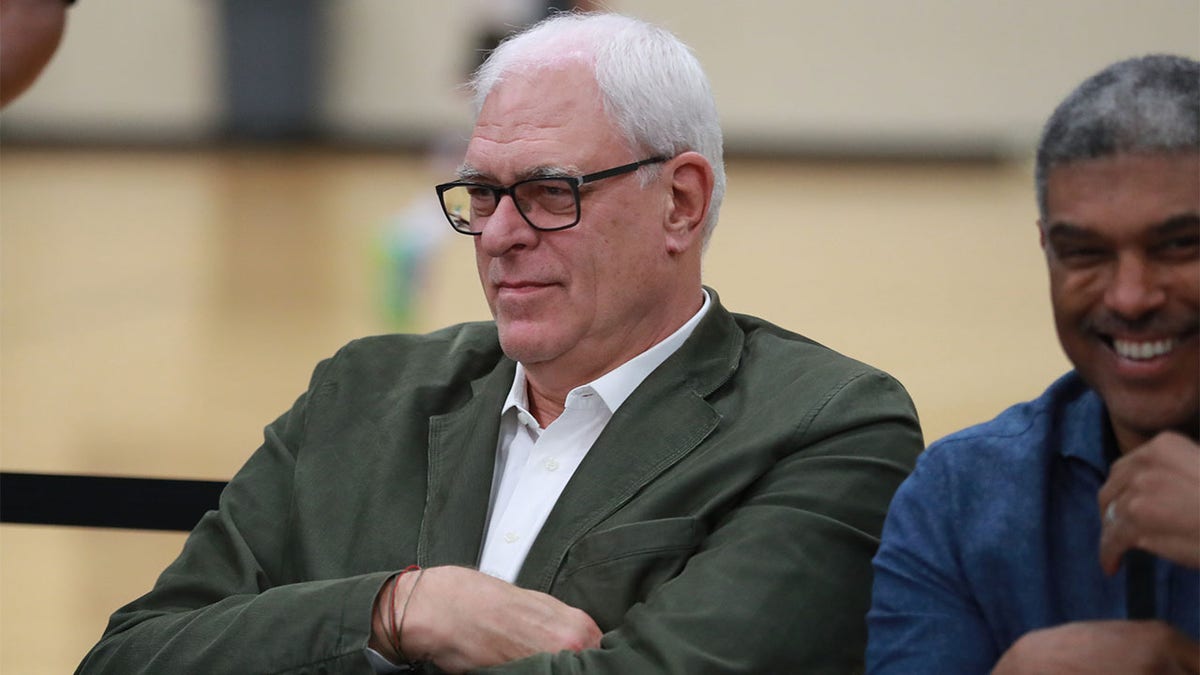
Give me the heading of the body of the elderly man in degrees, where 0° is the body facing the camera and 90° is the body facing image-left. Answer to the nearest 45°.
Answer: approximately 45°

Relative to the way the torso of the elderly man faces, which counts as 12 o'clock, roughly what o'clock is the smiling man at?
The smiling man is roughly at 9 o'clock from the elderly man.

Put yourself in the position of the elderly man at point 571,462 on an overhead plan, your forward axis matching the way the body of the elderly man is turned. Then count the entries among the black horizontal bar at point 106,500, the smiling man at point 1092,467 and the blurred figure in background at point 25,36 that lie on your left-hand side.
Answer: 1

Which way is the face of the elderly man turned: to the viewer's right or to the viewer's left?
to the viewer's left

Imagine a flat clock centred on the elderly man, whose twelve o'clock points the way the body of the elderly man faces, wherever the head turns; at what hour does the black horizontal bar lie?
The black horizontal bar is roughly at 3 o'clock from the elderly man.

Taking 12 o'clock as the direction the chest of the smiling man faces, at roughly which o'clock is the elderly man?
The elderly man is roughly at 4 o'clock from the smiling man.

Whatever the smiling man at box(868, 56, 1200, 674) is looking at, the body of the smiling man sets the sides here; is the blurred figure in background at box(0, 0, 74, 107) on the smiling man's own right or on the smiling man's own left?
on the smiling man's own right

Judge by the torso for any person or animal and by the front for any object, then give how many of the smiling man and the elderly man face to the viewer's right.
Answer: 0

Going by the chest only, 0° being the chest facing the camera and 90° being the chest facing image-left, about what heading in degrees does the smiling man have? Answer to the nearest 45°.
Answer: approximately 0°
